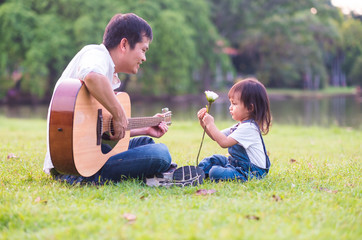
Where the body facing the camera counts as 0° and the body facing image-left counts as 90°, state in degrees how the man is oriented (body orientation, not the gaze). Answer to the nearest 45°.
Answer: approximately 270°

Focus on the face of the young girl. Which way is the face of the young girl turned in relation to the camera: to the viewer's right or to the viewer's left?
to the viewer's left

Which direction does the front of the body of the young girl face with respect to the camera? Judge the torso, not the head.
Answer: to the viewer's left

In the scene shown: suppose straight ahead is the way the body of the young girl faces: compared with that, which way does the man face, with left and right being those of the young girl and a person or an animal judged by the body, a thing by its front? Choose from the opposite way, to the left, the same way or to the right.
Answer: the opposite way

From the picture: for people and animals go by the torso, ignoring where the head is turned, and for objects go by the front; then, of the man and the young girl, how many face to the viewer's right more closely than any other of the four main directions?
1

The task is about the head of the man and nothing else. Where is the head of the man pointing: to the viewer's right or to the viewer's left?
to the viewer's right

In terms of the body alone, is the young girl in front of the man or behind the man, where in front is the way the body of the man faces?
in front

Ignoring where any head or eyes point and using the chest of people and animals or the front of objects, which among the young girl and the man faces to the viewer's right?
the man
